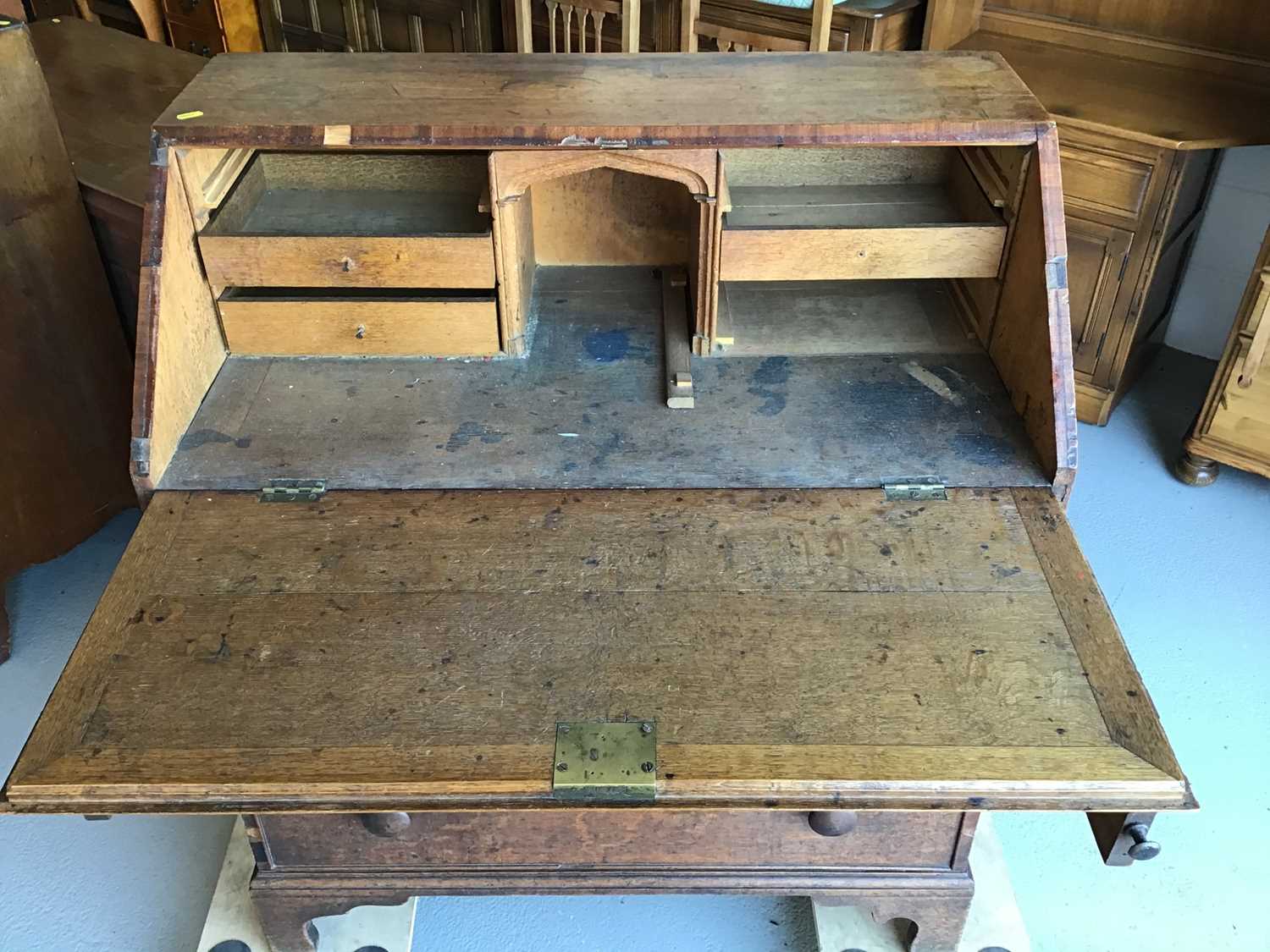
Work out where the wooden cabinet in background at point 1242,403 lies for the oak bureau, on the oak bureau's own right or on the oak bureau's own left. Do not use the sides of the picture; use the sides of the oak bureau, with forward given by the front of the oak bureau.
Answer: on the oak bureau's own left

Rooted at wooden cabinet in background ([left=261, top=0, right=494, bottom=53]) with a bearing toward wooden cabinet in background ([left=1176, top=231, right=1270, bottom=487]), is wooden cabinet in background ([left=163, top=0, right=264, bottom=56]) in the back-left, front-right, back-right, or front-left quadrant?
back-right

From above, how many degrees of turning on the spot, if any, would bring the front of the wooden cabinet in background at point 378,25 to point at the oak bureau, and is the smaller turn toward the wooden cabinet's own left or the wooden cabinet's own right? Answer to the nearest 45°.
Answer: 0° — it already faces it

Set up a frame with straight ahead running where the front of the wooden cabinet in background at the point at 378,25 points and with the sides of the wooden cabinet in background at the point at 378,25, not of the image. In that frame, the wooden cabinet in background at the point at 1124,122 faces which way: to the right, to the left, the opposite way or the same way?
to the right

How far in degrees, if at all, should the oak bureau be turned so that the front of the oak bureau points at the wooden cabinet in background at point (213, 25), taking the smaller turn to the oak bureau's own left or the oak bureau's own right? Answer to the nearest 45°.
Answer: approximately 135° to the oak bureau's own right

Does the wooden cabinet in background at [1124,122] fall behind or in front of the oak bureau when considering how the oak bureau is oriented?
behind

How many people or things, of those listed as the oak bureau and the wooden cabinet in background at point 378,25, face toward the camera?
2

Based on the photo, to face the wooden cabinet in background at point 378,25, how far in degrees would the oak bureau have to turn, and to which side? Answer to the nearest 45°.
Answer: approximately 180°

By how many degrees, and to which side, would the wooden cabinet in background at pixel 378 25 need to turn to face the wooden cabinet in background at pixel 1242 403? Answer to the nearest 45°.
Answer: approximately 45° to its left

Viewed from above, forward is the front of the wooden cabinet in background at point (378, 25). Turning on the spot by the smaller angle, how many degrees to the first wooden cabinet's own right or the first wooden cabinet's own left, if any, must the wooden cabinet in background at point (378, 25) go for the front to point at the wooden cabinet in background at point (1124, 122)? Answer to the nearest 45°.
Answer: approximately 45° to the first wooden cabinet's own left

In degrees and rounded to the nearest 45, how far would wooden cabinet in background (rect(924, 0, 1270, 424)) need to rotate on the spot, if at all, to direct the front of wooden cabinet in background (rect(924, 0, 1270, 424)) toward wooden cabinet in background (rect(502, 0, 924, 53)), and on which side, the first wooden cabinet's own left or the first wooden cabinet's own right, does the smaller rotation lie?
approximately 45° to the first wooden cabinet's own right
